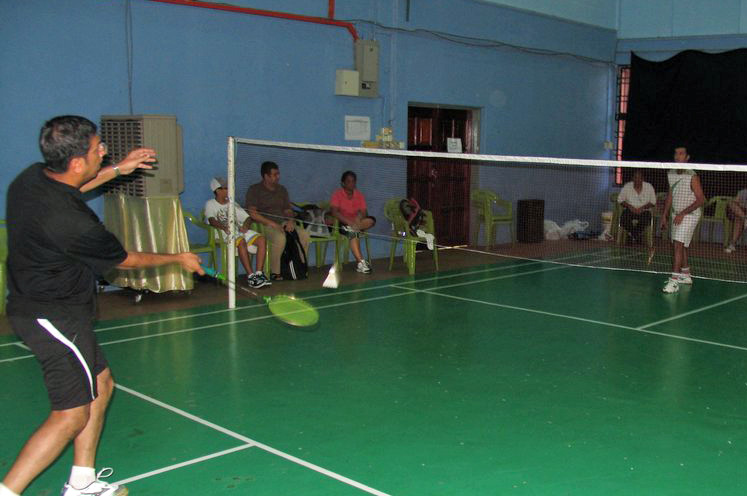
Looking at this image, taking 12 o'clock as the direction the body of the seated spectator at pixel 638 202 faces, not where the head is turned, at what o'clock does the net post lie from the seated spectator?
The net post is roughly at 1 o'clock from the seated spectator.

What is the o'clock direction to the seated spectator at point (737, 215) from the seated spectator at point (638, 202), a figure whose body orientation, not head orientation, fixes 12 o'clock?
the seated spectator at point (737, 215) is roughly at 8 o'clock from the seated spectator at point (638, 202).

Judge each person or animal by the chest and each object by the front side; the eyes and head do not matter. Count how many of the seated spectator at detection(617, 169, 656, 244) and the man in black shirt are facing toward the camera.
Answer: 1

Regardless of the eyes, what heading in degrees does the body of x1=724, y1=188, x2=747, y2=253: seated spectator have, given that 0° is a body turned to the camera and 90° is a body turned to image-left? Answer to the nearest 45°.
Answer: approximately 45°

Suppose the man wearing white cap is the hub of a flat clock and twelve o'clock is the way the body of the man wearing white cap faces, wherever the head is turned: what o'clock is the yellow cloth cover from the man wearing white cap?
The yellow cloth cover is roughly at 3 o'clock from the man wearing white cap.

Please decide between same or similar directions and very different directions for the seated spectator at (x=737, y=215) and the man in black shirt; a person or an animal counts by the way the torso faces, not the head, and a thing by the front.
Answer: very different directions

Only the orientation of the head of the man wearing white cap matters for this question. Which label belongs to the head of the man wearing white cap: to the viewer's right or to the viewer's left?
to the viewer's right

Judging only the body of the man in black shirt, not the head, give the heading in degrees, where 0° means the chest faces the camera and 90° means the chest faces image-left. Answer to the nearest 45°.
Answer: approximately 270°

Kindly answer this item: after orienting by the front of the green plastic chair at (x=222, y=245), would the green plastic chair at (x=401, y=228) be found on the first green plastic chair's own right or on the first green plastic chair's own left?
on the first green plastic chair's own left

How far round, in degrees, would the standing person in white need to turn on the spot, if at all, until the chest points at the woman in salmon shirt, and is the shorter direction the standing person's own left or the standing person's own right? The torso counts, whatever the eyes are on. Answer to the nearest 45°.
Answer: approximately 45° to the standing person's own right

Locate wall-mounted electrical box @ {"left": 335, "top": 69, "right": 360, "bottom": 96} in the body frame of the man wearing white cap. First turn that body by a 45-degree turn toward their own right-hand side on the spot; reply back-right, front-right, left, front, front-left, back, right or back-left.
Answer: back-left

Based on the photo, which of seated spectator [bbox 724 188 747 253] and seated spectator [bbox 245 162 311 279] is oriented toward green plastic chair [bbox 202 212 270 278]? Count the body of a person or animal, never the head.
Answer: seated spectator [bbox 724 188 747 253]

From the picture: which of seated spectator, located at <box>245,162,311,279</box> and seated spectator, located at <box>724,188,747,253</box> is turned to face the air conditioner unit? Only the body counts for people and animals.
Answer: seated spectator, located at <box>724,188,747,253</box>
